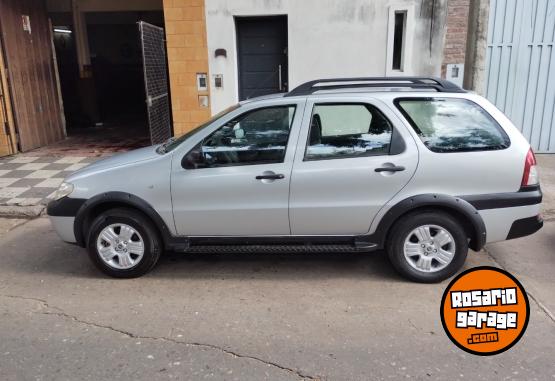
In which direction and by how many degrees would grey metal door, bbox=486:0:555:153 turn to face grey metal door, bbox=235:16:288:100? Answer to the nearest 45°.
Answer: approximately 90° to its right

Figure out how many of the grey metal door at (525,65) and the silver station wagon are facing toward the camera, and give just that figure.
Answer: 1

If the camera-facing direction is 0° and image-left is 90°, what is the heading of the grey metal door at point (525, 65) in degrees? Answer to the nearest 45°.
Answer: approximately 0°

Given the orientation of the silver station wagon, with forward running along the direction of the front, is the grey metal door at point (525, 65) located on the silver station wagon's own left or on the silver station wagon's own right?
on the silver station wagon's own right

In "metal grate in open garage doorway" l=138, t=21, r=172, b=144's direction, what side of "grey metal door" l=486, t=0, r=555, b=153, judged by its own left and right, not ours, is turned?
right

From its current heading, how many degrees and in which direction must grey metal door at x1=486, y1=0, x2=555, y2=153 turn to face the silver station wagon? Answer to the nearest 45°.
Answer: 0° — it already faces it

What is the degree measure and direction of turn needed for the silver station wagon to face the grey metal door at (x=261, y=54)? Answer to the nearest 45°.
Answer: approximately 90° to its right

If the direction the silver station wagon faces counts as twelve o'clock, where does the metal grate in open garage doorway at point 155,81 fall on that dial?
The metal grate in open garage doorway is roughly at 2 o'clock from the silver station wagon.

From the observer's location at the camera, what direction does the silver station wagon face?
facing to the left of the viewer

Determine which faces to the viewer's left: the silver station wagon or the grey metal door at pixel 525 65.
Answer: the silver station wagon
